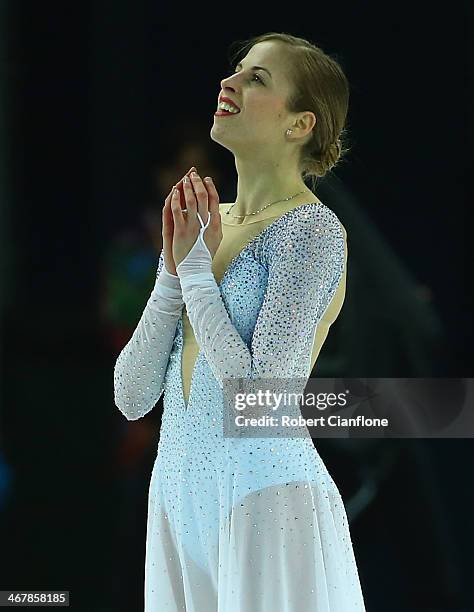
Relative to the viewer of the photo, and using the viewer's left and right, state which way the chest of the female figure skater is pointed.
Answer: facing the viewer and to the left of the viewer
